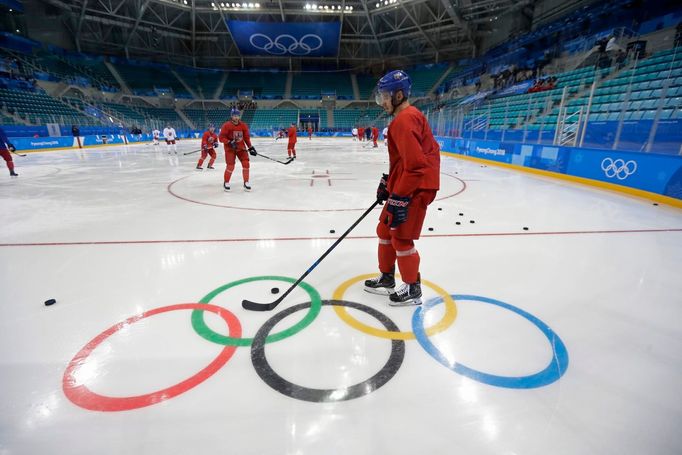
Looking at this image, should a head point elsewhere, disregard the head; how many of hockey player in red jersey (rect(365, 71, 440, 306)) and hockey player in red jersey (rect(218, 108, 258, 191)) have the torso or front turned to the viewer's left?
1

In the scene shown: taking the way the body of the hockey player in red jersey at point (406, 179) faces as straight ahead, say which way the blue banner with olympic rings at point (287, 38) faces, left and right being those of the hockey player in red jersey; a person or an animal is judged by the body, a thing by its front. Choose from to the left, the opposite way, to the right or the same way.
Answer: to the left

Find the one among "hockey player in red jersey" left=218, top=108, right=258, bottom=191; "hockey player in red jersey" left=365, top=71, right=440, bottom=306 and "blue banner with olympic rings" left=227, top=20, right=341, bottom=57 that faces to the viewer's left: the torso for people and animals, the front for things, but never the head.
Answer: "hockey player in red jersey" left=365, top=71, right=440, bottom=306

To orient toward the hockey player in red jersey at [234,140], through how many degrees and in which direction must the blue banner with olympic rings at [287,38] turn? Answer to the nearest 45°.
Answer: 0° — it already faces them

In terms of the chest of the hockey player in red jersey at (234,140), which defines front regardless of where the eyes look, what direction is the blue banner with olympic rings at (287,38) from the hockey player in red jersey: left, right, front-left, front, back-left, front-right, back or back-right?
back

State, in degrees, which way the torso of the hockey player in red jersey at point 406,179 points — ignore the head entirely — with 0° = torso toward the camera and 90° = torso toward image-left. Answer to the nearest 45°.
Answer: approximately 90°

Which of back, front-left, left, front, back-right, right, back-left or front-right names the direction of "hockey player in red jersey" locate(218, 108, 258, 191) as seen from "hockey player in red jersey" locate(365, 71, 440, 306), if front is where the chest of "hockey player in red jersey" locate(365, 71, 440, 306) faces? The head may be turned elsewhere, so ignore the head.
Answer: front-right

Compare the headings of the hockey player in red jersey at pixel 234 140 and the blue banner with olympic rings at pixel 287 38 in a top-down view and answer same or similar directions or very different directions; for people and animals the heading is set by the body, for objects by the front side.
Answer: same or similar directions

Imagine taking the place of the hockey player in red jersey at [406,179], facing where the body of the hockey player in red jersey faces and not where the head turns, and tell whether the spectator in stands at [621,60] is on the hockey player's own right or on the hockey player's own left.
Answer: on the hockey player's own right

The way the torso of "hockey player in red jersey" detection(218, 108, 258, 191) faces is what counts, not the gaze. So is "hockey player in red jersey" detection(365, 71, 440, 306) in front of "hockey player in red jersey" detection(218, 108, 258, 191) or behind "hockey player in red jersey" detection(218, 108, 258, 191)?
in front

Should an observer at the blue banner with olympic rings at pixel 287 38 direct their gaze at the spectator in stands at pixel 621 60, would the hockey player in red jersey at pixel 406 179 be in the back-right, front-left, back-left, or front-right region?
front-right

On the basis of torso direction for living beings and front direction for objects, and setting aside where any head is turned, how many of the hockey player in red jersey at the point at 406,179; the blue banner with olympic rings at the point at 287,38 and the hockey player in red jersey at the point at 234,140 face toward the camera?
2

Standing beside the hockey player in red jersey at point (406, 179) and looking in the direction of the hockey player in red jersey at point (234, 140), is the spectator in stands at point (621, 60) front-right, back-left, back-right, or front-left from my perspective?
front-right

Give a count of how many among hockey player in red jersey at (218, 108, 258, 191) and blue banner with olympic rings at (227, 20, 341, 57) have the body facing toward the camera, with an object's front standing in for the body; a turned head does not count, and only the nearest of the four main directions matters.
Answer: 2

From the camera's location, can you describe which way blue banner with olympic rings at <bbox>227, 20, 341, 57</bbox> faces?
facing the viewer

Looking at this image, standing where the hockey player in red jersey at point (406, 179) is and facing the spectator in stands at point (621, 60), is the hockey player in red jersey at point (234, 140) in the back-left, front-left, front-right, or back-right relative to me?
front-left

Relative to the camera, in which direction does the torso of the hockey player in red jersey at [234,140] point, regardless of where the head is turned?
toward the camera

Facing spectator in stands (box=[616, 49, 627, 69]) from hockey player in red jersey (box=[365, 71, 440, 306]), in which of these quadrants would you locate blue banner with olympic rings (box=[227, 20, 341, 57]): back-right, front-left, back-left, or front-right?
front-left

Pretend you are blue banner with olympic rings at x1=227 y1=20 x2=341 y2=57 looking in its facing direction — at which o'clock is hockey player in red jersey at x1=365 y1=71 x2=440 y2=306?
The hockey player in red jersey is roughly at 12 o'clock from the blue banner with olympic rings.
